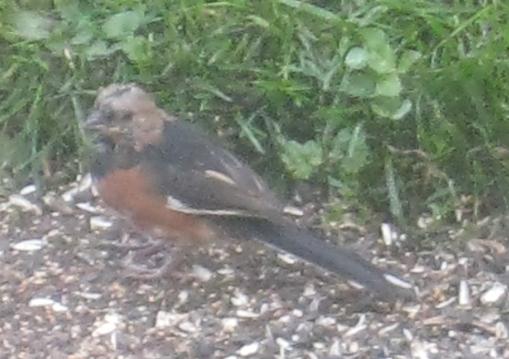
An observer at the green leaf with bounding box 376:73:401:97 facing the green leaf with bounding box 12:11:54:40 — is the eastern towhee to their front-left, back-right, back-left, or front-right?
front-left

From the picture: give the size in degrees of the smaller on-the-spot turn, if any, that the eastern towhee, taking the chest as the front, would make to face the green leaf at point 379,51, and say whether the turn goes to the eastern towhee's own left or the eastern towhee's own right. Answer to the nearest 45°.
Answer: approximately 135° to the eastern towhee's own right

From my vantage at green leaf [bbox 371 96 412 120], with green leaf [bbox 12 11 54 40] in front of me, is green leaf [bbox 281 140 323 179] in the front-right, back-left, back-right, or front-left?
front-left

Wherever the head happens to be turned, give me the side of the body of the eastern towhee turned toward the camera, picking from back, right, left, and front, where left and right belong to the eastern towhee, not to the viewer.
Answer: left

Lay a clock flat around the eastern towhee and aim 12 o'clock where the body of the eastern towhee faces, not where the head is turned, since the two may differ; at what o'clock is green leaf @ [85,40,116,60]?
The green leaf is roughly at 2 o'clock from the eastern towhee.

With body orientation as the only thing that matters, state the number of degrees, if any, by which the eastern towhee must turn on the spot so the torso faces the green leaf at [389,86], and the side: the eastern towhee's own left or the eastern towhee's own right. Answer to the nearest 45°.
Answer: approximately 180°

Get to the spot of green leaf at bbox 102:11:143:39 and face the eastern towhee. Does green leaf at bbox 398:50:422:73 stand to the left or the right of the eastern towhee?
left

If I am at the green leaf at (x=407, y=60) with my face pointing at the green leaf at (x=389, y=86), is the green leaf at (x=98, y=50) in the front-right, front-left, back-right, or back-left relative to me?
front-right

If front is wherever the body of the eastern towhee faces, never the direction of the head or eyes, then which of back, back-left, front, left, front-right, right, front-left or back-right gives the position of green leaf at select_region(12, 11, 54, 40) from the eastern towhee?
front-right

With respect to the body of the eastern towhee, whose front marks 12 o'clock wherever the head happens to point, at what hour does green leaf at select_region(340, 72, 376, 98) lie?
The green leaf is roughly at 5 o'clock from the eastern towhee.
